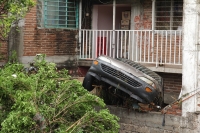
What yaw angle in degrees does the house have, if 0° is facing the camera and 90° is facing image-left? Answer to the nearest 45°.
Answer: approximately 0°

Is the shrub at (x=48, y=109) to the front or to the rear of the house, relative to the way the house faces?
to the front

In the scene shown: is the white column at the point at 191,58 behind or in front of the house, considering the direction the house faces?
in front

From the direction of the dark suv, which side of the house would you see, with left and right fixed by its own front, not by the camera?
front
